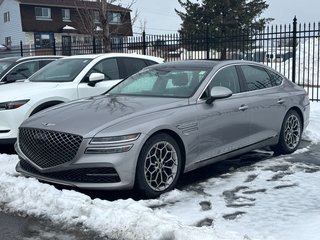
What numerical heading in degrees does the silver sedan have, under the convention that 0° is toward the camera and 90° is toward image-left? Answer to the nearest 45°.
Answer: approximately 45°

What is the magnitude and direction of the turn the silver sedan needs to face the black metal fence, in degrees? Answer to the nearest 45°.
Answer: approximately 135° to its right

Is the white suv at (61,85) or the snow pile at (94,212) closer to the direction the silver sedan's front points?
the snow pile

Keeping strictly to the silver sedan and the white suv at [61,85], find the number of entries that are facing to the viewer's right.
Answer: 0

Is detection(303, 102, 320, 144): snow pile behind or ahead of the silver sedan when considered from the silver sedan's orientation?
behind

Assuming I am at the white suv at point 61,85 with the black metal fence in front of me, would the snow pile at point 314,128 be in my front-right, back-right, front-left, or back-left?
front-right

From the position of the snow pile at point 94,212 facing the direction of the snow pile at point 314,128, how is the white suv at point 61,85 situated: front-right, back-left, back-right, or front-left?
front-left
